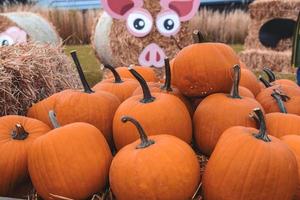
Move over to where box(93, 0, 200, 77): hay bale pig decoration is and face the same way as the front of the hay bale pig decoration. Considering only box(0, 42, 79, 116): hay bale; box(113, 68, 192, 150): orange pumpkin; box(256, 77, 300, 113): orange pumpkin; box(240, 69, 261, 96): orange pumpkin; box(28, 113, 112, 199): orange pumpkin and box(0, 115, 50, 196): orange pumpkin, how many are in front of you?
6

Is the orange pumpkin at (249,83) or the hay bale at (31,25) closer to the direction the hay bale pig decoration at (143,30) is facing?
the orange pumpkin

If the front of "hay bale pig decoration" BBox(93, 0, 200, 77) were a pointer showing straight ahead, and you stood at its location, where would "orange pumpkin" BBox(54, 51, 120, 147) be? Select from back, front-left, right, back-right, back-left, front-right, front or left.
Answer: front

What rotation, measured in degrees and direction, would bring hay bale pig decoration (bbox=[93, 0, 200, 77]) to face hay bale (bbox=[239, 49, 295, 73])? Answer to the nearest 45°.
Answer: approximately 135° to its left

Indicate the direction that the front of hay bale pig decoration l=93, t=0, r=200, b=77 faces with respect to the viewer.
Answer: facing the viewer

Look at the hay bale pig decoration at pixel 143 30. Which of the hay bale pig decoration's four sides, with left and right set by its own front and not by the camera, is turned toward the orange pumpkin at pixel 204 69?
front

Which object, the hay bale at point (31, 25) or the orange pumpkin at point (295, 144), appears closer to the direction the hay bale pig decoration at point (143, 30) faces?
the orange pumpkin

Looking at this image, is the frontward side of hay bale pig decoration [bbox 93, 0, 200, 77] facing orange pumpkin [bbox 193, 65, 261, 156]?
yes

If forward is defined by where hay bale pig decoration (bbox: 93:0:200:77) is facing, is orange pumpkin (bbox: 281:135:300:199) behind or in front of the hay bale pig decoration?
in front

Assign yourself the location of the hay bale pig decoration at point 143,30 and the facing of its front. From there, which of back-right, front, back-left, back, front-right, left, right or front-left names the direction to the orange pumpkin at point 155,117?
front

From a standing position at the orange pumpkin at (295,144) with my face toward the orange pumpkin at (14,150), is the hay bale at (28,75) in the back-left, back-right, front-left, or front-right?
front-right

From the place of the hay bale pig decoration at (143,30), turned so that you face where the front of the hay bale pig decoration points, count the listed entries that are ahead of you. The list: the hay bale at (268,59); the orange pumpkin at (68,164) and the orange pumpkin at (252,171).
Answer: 2

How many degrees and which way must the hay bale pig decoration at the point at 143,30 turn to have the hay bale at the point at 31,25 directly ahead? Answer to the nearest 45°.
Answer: approximately 135° to its right

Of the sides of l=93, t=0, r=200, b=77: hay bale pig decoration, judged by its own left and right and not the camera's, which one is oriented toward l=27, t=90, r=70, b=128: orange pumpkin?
front

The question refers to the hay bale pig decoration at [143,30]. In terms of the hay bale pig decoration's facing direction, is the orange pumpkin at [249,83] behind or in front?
in front
